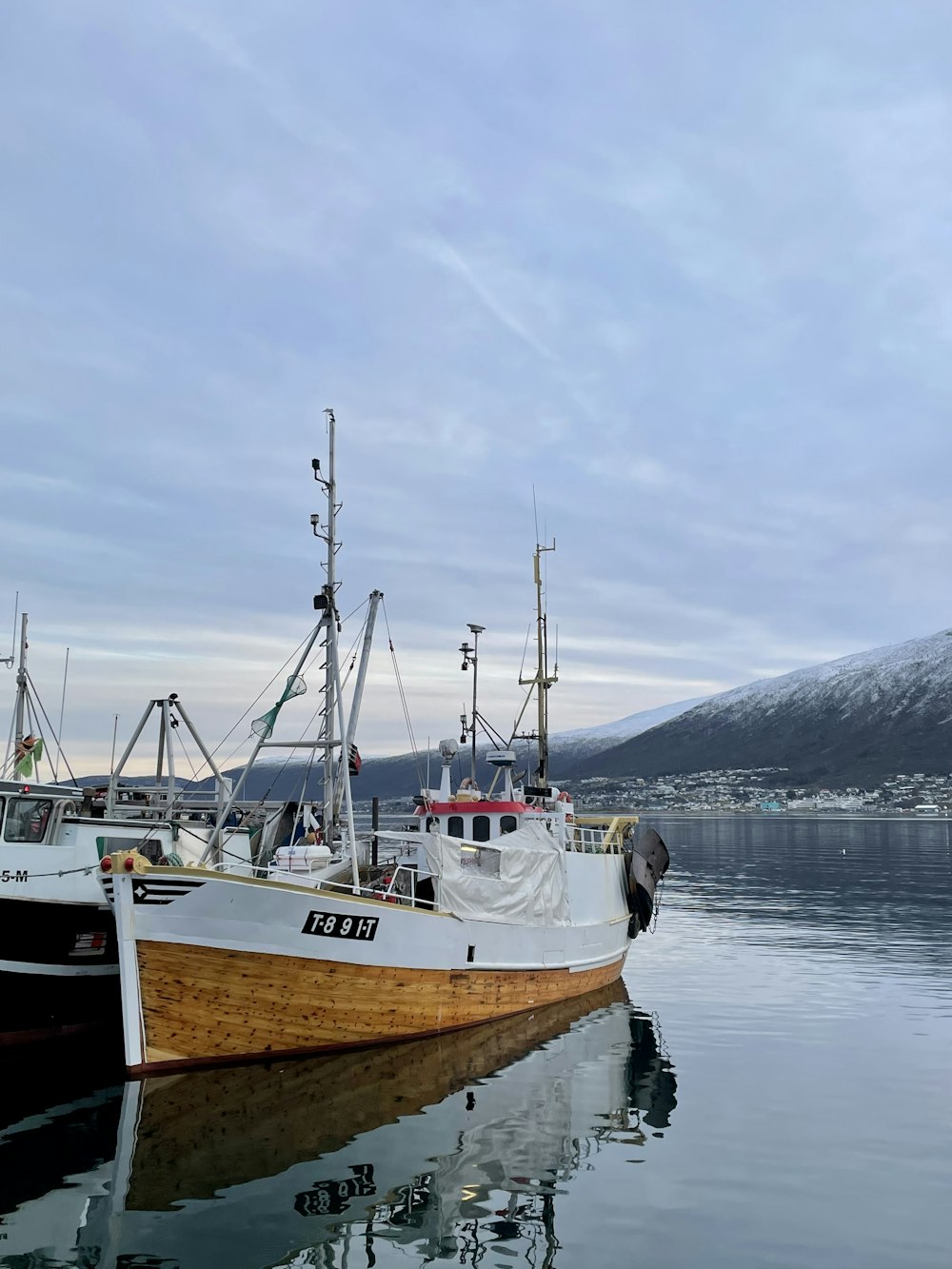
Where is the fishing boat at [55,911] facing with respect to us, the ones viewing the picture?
facing the viewer and to the left of the viewer

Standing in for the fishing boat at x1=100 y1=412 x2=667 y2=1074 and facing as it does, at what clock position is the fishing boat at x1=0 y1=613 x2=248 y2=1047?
the fishing boat at x1=0 y1=613 x2=248 y2=1047 is roughly at 2 o'clock from the fishing boat at x1=100 y1=412 x2=667 y2=1074.

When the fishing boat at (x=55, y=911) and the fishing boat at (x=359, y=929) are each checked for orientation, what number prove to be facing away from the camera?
0
